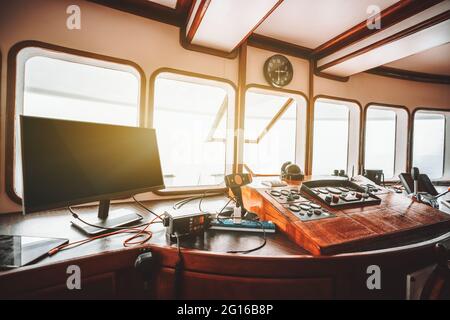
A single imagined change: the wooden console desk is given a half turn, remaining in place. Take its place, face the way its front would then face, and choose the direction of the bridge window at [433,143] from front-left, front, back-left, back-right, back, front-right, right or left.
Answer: front-right

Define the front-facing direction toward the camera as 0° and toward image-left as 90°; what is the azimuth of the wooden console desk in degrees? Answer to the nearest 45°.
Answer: approximately 0°

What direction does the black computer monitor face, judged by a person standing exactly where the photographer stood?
facing the viewer and to the right of the viewer

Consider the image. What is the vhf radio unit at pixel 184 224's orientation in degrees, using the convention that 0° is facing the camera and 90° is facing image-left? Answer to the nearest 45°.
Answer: approximately 315°
